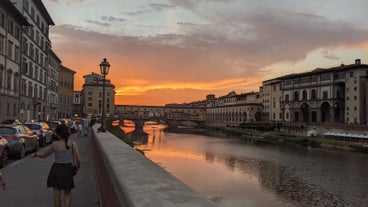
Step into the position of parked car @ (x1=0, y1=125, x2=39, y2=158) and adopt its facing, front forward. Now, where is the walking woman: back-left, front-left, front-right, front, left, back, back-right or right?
back-right

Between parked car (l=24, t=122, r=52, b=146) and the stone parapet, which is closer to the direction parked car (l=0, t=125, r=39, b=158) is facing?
the parked car
